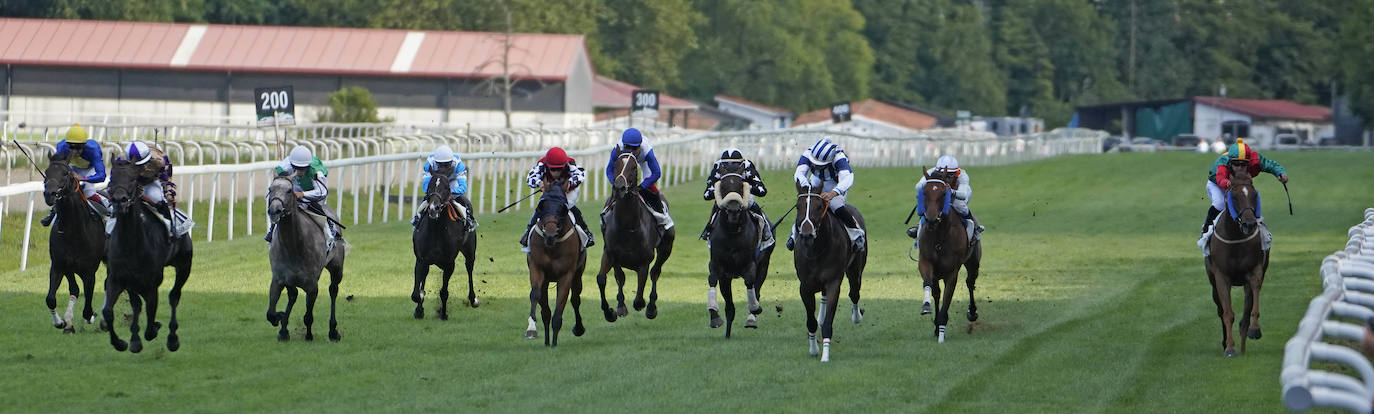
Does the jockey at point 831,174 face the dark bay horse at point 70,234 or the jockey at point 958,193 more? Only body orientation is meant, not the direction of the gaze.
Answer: the dark bay horse

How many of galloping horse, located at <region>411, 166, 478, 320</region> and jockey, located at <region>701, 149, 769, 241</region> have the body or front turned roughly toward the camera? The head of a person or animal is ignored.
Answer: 2
